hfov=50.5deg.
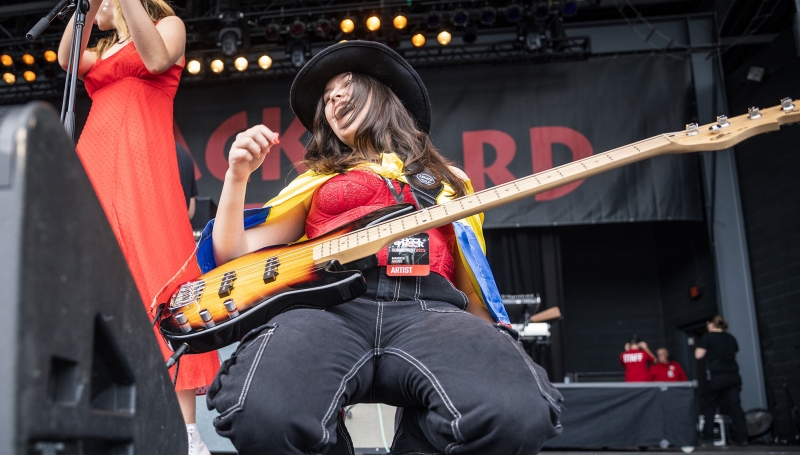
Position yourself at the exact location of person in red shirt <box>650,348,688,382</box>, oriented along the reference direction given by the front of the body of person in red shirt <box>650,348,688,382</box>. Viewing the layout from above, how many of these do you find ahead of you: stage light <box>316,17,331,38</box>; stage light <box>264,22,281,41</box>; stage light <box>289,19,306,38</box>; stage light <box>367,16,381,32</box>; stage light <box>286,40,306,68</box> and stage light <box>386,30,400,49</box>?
6

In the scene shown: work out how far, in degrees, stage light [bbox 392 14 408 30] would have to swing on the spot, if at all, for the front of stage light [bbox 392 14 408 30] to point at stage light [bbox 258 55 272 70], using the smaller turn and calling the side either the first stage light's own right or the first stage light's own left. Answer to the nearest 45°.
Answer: approximately 90° to the first stage light's own right

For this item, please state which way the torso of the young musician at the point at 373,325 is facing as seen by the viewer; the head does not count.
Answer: toward the camera

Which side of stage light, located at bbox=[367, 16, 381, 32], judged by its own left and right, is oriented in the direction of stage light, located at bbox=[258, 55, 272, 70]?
right

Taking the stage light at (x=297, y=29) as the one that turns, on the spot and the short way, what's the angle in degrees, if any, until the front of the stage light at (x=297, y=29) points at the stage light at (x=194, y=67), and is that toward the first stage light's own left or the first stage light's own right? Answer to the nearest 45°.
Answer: approximately 135° to the first stage light's own right

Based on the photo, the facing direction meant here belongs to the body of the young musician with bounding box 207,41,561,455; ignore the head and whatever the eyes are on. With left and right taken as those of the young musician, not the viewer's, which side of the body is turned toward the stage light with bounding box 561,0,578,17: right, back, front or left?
back

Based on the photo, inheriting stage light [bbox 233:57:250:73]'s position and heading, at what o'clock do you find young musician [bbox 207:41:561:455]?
The young musician is roughly at 12 o'clock from the stage light.

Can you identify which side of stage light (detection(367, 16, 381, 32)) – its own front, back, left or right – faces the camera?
front

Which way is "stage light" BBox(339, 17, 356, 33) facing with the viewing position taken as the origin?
facing the viewer

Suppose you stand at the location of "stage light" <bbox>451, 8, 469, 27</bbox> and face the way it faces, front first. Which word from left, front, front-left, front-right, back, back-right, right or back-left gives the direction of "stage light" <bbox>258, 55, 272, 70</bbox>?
right

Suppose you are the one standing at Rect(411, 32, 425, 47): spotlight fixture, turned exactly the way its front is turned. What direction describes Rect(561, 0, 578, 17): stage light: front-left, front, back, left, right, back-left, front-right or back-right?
left

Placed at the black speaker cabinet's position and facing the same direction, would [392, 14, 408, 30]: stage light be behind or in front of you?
in front

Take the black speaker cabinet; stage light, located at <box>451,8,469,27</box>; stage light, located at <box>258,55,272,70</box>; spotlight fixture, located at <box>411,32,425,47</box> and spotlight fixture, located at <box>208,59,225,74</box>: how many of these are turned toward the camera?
4
